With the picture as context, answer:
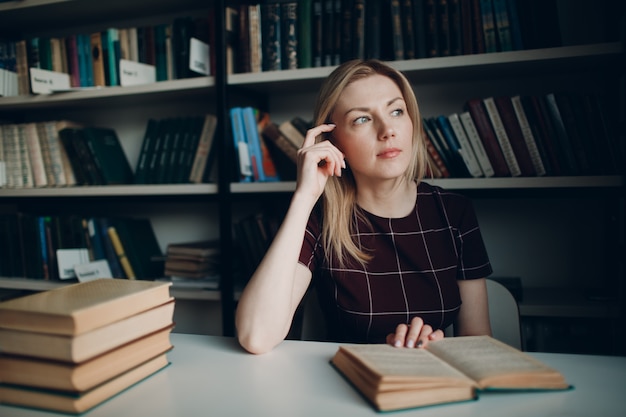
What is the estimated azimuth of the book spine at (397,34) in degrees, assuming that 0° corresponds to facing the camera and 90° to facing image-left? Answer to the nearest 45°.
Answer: approximately 0°

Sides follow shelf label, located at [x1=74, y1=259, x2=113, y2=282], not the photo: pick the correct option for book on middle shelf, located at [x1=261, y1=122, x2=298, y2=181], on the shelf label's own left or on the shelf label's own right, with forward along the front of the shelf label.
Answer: on the shelf label's own left

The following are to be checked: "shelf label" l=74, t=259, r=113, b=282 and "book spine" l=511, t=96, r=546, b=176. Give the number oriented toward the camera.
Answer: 2

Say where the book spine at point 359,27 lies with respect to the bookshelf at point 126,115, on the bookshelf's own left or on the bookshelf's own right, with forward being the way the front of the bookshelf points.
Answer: on the bookshelf's own left

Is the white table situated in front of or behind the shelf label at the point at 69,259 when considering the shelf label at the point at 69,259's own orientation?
in front

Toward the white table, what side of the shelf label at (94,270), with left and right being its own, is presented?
front

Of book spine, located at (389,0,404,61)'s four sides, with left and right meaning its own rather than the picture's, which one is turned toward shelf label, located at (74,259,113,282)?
right

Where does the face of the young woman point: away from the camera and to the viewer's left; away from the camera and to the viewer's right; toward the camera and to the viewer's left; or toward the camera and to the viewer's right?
toward the camera and to the viewer's right
